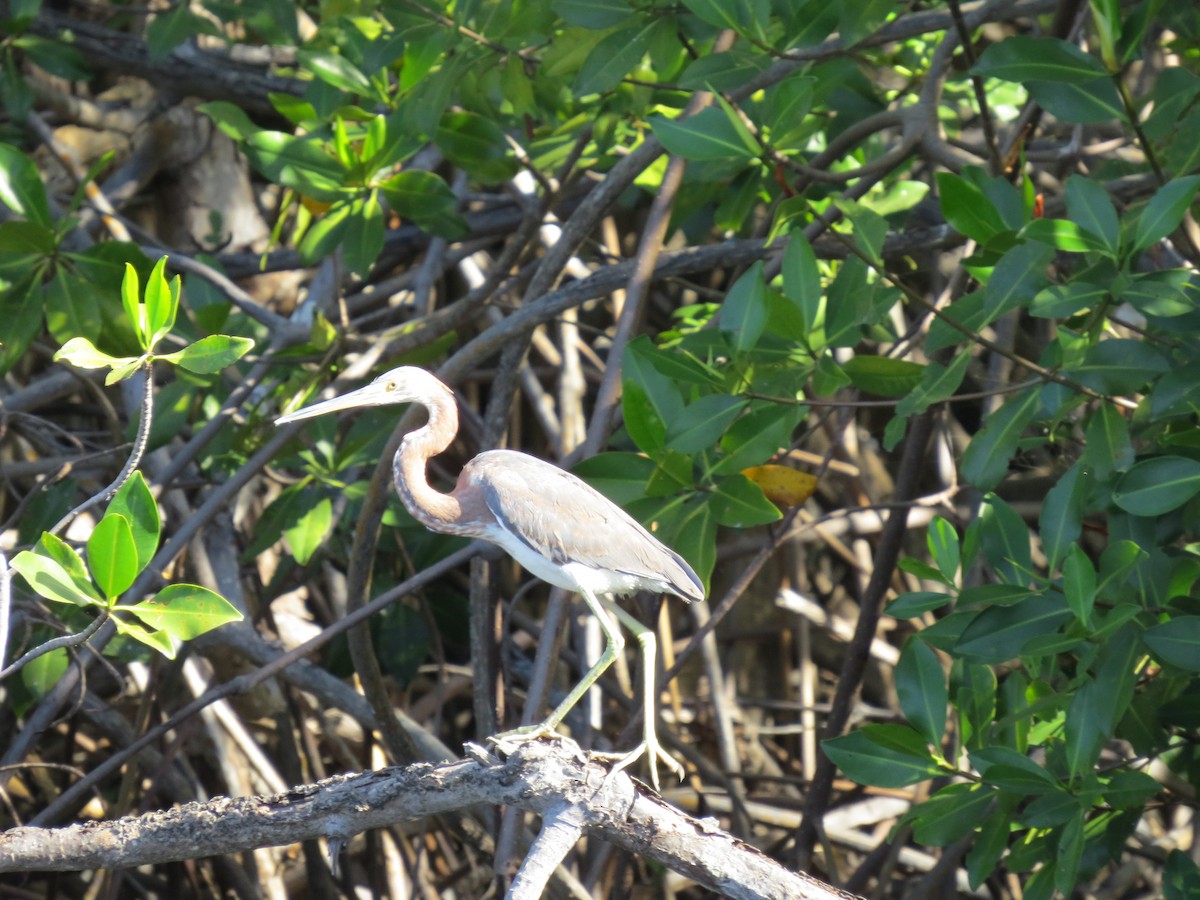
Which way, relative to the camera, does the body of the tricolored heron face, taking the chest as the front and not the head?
to the viewer's left

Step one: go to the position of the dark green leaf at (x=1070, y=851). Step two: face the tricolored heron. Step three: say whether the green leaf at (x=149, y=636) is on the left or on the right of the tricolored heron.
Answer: left

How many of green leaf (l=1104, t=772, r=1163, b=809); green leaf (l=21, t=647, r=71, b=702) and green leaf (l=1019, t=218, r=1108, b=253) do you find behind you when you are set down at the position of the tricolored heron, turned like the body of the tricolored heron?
2

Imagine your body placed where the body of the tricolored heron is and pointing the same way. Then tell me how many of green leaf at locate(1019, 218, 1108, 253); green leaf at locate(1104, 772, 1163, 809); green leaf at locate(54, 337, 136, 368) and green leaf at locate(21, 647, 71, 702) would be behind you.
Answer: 2

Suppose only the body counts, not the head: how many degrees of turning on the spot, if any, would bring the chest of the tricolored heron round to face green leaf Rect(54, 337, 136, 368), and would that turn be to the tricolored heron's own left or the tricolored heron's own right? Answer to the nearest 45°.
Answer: approximately 45° to the tricolored heron's own left

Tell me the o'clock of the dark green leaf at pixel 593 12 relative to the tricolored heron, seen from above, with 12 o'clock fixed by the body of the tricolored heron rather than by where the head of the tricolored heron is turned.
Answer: The dark green leaf is roughly at 3 o'clock from the tricolored heron.

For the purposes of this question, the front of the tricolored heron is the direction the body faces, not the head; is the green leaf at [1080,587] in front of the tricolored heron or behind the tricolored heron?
behind

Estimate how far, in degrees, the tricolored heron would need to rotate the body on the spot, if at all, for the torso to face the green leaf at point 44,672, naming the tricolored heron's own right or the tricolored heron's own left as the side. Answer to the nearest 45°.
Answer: approximately 45° to the tricolored heron's own right

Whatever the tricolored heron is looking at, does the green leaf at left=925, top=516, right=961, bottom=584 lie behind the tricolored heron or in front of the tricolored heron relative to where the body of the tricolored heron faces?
behind

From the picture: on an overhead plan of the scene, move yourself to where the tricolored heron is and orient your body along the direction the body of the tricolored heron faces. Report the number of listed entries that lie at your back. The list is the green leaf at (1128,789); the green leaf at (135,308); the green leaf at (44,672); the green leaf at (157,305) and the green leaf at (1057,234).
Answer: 2
